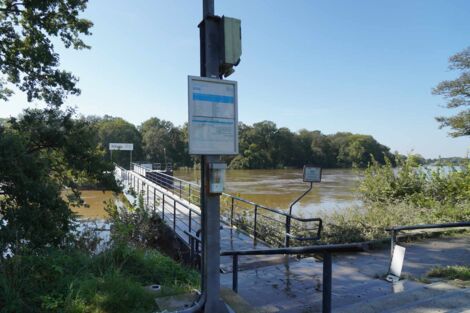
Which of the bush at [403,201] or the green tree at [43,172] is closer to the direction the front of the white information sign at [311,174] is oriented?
the green tree

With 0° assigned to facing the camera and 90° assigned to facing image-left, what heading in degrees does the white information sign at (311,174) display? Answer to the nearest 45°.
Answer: approximately 0°

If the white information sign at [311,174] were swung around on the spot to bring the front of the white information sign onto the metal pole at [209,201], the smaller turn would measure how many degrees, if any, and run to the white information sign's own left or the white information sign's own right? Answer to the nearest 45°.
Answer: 0° — it already faces it

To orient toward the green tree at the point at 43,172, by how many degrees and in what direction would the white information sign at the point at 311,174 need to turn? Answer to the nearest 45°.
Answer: approximately 90° to its right

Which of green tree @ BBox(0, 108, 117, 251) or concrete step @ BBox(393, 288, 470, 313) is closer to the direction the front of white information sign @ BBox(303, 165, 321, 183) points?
the concrete step

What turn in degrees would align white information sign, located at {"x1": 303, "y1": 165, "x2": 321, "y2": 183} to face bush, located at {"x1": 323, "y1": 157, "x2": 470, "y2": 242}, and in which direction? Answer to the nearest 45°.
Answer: approximately 135° to its left

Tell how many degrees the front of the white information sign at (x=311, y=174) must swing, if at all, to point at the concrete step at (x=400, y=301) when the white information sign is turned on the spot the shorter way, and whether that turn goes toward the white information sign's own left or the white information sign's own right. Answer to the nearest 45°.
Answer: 0° — it already faces it

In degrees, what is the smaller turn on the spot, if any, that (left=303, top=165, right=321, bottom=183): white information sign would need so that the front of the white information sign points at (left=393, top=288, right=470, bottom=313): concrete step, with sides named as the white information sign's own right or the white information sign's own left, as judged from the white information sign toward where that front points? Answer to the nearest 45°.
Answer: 0° — it already faces it
